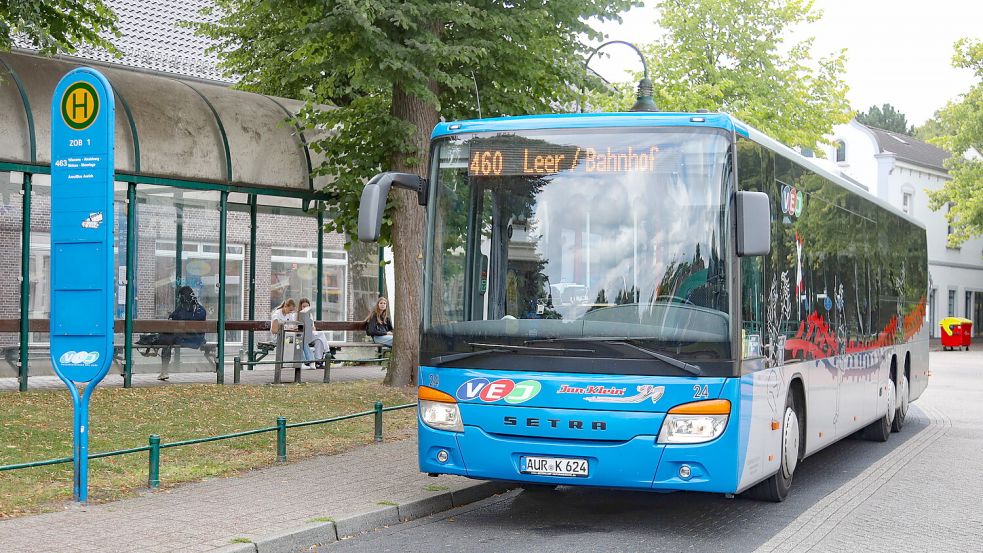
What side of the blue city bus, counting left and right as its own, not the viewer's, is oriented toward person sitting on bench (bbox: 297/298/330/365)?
right

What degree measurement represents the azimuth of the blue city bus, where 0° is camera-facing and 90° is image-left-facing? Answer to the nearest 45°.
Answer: approximately 45°

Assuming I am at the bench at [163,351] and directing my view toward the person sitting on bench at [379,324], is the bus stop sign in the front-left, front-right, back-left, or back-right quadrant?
back-right

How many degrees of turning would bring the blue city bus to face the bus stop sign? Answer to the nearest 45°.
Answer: approximately 45° to its right

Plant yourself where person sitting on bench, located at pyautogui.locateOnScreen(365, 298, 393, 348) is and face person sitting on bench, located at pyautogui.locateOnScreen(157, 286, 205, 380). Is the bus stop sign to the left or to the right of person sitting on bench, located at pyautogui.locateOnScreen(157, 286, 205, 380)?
left

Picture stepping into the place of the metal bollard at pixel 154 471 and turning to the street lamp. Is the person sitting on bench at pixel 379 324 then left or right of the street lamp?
left
